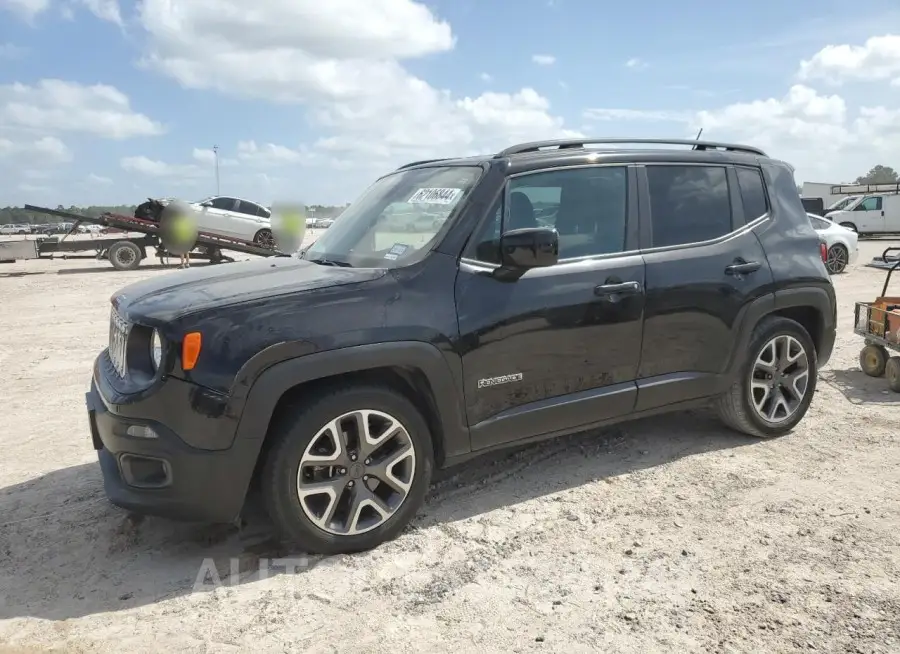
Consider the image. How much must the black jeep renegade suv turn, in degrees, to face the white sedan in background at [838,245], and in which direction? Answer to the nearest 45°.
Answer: approximately 180°
